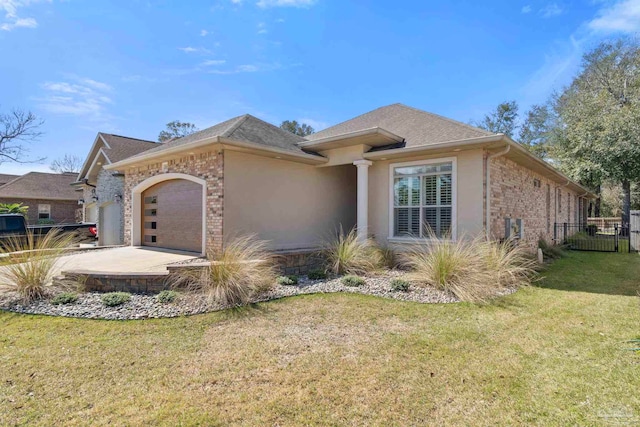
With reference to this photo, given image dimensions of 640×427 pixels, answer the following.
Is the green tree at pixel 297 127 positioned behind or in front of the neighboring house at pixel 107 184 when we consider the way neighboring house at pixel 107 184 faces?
behind

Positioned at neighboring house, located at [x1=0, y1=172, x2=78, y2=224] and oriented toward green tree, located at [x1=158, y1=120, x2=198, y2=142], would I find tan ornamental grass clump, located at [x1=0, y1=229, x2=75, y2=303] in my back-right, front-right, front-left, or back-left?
back-right

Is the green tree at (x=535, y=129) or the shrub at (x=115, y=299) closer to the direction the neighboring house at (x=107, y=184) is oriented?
the shrub

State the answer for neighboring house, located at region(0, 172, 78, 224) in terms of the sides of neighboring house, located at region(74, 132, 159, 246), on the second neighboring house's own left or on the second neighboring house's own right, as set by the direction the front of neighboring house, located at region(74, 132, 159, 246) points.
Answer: on the second neighboring house's own right

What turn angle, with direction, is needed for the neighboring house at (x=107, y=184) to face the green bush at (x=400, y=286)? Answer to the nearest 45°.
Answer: approximately 45° to its left

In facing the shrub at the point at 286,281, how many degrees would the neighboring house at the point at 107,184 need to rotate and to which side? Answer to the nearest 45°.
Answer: approximately 45° to its left

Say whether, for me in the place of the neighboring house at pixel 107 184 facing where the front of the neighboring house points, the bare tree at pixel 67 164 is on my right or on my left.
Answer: on my right

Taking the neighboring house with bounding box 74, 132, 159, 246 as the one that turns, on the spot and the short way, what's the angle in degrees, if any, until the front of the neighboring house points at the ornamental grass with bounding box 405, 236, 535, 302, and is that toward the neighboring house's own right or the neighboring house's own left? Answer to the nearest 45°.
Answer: approximately 45° to the neighboring house's own left

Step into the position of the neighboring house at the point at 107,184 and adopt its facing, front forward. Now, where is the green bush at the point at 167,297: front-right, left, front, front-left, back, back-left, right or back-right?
front-left

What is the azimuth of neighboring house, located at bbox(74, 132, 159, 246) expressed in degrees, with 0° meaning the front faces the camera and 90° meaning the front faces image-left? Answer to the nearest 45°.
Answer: approximately 45°

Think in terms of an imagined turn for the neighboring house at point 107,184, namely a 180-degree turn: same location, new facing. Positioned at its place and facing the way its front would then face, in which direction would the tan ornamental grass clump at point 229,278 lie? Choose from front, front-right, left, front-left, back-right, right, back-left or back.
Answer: back-right

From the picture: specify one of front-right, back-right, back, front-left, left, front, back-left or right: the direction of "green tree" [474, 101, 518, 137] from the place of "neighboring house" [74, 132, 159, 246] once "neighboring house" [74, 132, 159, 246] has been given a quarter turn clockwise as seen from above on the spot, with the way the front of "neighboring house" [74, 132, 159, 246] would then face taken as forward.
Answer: back-right

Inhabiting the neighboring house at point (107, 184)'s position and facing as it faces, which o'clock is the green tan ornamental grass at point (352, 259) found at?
The green tan ornamental grass is roughly at 10 o'clock from the neighboring house.
